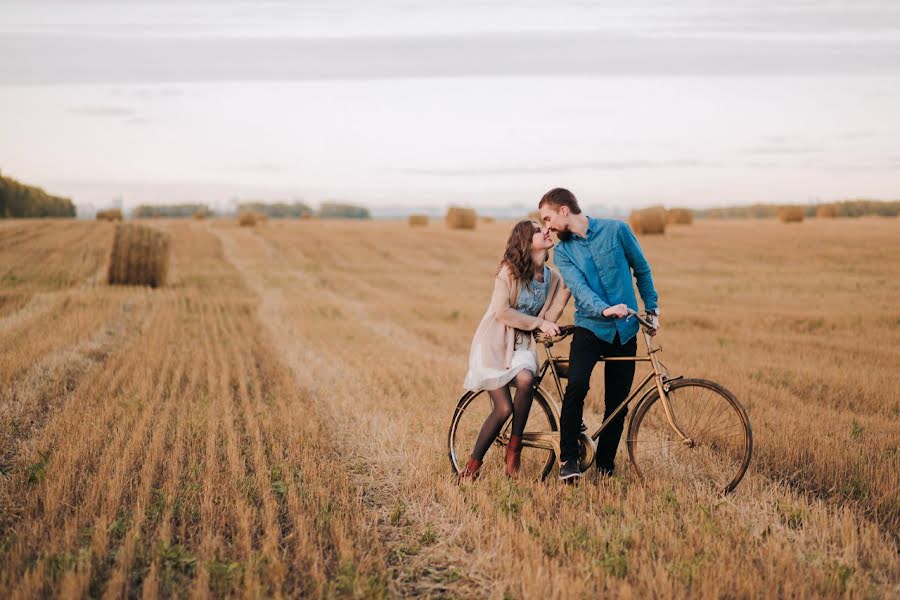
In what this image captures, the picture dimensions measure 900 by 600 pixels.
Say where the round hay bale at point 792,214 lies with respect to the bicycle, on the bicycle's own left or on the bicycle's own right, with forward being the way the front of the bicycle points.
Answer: on the bicycle's own left

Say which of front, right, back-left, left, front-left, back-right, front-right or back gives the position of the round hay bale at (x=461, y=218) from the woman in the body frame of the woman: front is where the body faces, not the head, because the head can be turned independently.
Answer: back-left

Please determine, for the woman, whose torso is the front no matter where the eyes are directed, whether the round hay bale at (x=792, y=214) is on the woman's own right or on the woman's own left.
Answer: on the woman's own left

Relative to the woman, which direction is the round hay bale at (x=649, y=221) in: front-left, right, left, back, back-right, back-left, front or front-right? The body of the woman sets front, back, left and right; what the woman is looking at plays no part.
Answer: back-left

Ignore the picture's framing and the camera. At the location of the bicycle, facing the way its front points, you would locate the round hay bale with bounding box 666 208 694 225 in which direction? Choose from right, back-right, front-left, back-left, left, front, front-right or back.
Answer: left

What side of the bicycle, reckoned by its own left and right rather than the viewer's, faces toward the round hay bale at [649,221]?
left

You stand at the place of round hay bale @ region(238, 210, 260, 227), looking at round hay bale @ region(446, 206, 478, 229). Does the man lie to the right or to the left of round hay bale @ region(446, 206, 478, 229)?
right

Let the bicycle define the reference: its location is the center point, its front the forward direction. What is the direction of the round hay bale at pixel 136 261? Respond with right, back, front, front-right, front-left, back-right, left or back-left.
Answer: back-left

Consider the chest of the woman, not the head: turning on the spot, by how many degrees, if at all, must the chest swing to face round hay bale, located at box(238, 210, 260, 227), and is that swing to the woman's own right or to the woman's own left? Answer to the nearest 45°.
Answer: approximately 135° to the woman's own left

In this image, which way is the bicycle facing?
to the viewer's right
